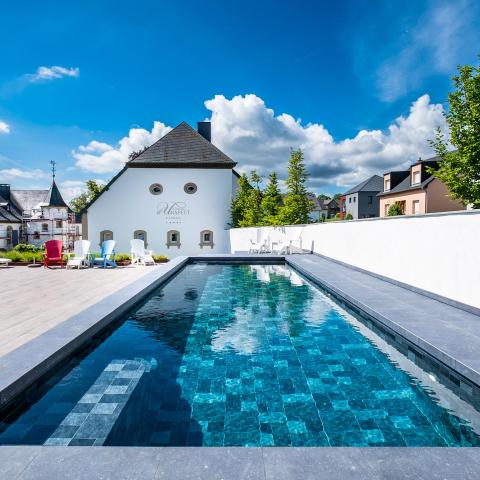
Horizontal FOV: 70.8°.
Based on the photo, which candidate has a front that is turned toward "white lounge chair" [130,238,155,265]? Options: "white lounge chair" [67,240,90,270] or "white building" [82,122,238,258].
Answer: the white building

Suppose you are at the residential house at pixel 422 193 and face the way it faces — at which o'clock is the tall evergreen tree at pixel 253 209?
The tall evergreen tree is roughly at 12 o'clock from the residential house.

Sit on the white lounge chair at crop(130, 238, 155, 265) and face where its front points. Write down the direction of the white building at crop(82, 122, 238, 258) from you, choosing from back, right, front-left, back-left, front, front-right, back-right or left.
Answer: back-left

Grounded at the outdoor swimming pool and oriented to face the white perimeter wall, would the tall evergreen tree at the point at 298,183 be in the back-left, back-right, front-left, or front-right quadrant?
front-left

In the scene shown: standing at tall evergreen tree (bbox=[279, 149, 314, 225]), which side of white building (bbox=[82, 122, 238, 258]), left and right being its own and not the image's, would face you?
left

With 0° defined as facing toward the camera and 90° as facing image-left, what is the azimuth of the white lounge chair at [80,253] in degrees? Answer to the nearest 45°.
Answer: approximately 45°

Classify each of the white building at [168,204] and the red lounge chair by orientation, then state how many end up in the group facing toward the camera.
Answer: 2

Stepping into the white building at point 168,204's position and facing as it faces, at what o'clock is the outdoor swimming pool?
The outdoor swimming pool is roughly at 12 o'clock from the white building.

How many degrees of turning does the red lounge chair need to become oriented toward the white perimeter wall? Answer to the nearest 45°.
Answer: approximately 45° to its left

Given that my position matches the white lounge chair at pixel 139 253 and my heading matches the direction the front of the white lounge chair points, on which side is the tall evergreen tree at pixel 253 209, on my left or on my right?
on my left

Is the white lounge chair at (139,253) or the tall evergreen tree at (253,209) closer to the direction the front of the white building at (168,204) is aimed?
the white lounge chair

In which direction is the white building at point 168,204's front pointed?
toward the camera

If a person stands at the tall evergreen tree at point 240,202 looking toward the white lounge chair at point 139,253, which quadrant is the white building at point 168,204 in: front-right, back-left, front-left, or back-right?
front-right

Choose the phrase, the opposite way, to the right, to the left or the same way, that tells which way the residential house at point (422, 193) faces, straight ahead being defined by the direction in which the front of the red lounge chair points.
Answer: to the right

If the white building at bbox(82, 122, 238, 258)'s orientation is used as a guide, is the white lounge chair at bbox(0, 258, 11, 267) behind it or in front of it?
in front

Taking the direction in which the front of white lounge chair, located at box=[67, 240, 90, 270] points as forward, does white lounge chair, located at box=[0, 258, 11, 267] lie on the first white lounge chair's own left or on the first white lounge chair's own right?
on the first white lounge chair's own right

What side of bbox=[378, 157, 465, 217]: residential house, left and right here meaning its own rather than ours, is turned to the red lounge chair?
front
